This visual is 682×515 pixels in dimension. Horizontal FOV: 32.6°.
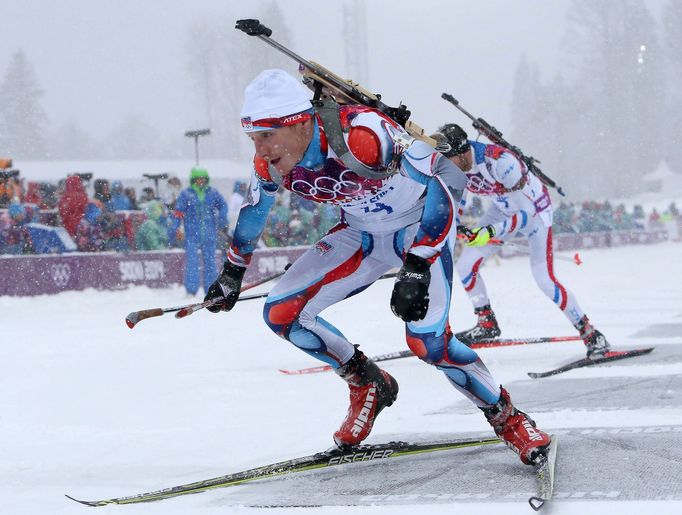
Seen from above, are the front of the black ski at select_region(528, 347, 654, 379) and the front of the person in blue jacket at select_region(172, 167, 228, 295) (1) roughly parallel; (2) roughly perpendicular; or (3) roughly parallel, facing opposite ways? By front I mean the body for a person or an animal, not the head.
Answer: roughly perpendicular

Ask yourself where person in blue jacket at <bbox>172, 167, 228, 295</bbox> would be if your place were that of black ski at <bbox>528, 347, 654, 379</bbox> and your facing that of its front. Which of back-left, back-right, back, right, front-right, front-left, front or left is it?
front-right

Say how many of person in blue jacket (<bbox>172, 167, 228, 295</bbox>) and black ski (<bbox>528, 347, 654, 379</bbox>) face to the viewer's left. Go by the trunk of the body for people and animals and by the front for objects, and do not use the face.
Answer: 1

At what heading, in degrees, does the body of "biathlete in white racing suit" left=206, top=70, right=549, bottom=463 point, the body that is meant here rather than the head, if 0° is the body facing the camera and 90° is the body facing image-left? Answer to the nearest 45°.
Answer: approximately 45°

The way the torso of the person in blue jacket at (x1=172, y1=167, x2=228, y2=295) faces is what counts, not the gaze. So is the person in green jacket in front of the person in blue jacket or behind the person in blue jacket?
behind

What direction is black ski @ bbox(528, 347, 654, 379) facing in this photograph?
to the viewer's left

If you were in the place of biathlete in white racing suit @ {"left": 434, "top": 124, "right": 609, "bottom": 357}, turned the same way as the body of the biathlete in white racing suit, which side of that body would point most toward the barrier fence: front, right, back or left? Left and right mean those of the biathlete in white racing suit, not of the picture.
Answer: right

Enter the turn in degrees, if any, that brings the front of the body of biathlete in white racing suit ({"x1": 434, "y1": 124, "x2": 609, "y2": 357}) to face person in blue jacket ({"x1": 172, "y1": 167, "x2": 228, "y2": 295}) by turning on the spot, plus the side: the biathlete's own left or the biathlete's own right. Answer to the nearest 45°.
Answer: approximately 90° to the biathlete's own right

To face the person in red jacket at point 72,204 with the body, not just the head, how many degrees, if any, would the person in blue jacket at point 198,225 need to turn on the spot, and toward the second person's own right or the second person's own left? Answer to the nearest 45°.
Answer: approximately 90° to the second person's own right

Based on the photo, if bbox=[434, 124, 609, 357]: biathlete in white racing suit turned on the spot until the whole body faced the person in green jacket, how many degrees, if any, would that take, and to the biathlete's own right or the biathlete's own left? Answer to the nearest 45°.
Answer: approximately 90° to the biathlete's own right
